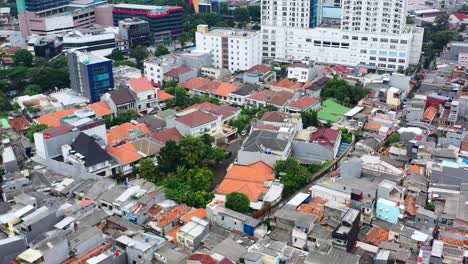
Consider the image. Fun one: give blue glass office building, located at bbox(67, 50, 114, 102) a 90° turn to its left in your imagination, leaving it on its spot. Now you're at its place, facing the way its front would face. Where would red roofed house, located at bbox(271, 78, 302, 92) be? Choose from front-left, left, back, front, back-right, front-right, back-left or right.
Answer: front-right

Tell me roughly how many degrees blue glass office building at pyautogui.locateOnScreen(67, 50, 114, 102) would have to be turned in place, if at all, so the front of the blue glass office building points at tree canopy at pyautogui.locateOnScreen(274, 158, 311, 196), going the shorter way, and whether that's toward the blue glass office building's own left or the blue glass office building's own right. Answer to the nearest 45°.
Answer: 0° — it already faces it

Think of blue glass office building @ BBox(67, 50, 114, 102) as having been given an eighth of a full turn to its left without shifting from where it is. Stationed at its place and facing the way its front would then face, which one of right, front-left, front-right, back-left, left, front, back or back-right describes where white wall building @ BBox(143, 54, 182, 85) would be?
front-left

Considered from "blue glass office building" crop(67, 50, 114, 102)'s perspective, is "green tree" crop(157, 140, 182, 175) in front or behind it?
in front

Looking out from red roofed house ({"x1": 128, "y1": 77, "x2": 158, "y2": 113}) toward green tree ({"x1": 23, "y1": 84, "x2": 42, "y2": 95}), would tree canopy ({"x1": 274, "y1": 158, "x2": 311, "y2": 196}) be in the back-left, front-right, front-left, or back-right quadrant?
back-left

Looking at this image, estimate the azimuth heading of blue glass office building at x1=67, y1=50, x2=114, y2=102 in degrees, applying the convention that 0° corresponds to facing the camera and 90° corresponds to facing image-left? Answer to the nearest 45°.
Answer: approximately 315°
